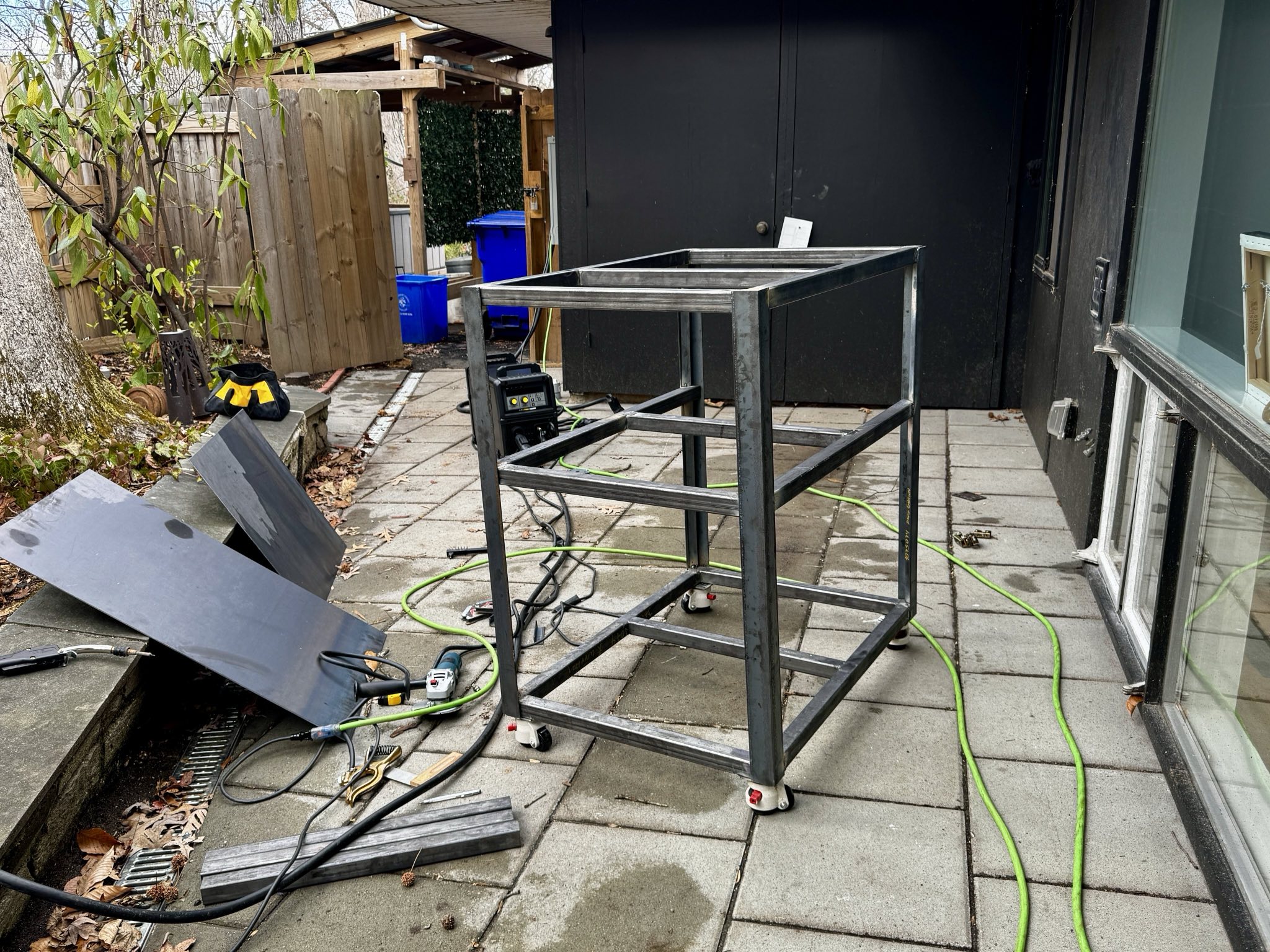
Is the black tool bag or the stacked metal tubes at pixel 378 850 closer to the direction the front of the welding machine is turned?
the stacked metal tubes

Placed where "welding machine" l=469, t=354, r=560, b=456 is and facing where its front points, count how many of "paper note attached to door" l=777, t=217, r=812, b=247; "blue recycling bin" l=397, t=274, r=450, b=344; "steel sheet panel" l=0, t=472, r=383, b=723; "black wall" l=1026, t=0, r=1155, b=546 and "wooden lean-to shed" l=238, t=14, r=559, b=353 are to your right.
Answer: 1

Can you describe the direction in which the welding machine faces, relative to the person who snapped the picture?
facing the viewer and to the right of the viewer

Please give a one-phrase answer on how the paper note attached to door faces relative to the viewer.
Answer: facing the viewer

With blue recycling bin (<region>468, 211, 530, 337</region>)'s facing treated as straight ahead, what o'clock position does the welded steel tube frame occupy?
The welded steel tube frame is roughly at 12 o'clock from the blue recycling bin.

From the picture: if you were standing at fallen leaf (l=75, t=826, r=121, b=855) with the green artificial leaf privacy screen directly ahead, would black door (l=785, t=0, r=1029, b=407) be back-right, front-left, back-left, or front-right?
front-right

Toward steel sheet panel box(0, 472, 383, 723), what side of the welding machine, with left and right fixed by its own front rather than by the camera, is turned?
front

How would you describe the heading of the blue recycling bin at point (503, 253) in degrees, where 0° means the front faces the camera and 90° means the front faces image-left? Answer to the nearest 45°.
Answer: approximately 0°

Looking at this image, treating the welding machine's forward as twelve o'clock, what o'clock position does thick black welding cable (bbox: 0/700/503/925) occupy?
The thick black welding cable is roughly at 2 o'clock from the welding machine.

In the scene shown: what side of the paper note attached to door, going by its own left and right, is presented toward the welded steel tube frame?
front

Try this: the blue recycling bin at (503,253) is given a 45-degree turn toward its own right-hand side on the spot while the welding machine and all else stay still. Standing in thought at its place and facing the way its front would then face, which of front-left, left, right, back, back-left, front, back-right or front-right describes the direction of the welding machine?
front-left

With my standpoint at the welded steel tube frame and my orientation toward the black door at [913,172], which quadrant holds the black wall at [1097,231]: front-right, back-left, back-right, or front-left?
front-right

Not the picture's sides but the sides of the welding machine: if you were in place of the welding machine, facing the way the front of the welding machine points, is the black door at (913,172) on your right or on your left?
on your left

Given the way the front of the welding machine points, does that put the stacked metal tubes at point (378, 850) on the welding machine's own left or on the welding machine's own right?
on the welding machine's own right

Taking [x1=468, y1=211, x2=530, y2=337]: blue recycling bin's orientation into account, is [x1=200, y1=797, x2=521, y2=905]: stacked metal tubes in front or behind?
in front

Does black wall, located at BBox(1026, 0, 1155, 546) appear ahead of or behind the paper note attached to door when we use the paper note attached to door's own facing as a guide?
ahead

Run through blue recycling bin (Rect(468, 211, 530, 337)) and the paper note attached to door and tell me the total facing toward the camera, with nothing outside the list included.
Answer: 2

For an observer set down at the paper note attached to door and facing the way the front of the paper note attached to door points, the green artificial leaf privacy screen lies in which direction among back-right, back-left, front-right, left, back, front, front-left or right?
back-right

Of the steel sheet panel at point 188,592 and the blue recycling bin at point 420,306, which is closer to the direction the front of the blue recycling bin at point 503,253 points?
the steel sheet panel

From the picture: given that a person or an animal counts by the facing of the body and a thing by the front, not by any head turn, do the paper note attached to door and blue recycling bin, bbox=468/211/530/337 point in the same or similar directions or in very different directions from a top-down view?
same or similar directions
